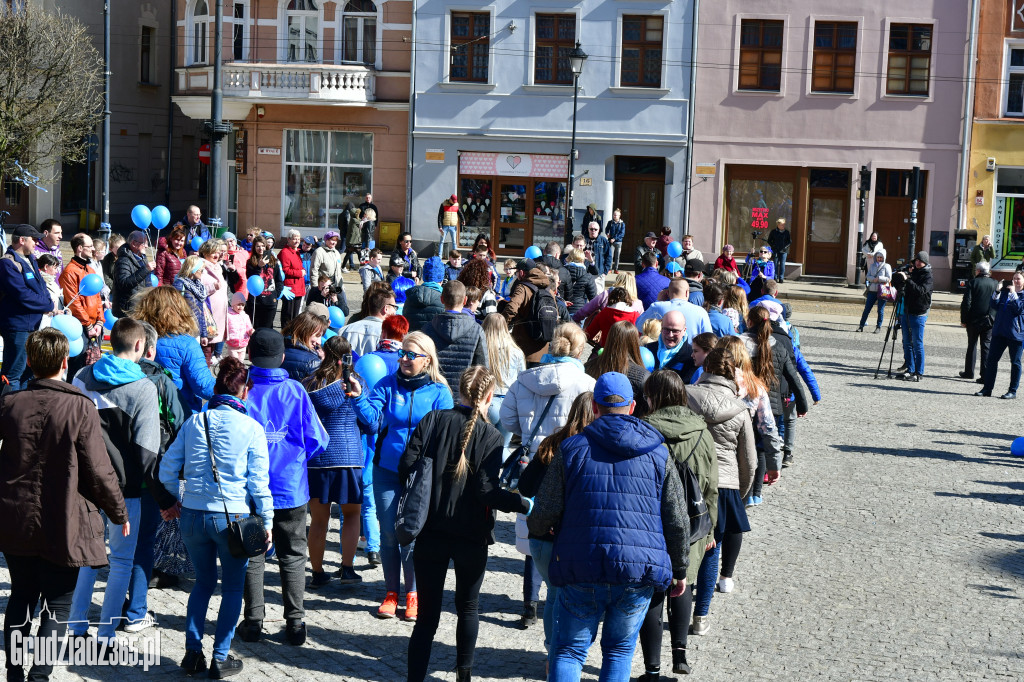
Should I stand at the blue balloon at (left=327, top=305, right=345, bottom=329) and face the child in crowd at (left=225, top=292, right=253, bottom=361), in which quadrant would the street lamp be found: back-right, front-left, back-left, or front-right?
back-right

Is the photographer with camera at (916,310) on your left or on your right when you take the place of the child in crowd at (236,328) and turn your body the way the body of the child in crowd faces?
on your left

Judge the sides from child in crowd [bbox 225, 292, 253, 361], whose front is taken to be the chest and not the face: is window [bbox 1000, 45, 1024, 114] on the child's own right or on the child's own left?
on the child's own left

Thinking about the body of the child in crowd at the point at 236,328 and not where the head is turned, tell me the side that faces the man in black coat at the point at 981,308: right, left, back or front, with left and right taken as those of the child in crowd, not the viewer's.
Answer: left

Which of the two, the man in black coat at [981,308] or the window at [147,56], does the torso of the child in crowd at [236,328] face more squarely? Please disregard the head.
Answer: the man in black coat

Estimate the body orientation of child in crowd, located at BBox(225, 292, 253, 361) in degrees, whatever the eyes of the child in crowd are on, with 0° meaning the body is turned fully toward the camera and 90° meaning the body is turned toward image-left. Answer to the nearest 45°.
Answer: approximately 315°
